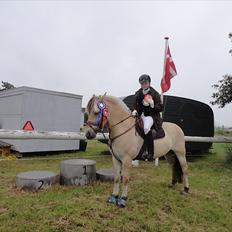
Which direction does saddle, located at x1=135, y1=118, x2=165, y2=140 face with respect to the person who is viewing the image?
facing the viewer and to the left of the viewer

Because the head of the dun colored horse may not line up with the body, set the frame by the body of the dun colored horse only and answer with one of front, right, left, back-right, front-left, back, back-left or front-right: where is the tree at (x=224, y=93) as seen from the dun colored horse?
back

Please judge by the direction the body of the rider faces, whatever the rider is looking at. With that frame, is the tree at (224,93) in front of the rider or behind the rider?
behind

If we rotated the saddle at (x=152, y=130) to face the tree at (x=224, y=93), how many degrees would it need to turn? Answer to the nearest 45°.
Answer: approximately 180°

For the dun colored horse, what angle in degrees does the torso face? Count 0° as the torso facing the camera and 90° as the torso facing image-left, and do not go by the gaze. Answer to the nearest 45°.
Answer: approximately 45°

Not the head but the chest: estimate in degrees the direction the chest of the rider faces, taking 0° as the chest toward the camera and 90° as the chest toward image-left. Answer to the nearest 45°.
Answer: approximately 45°
